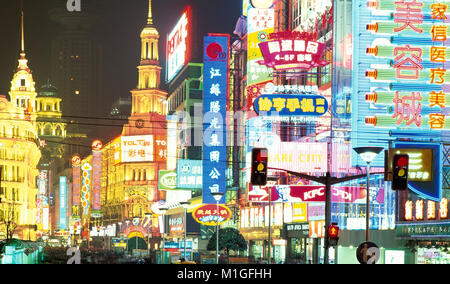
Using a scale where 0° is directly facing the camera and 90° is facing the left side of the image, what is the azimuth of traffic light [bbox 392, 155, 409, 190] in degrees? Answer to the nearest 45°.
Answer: approximately 0°

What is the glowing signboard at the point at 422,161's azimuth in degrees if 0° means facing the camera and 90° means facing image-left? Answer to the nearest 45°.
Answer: approximately 0°

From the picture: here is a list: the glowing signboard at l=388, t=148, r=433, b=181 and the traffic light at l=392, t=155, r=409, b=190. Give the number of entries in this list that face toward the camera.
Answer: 2

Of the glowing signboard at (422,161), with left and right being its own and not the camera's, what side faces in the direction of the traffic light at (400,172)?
front

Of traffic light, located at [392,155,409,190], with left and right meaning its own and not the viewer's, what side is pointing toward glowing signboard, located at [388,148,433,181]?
back
